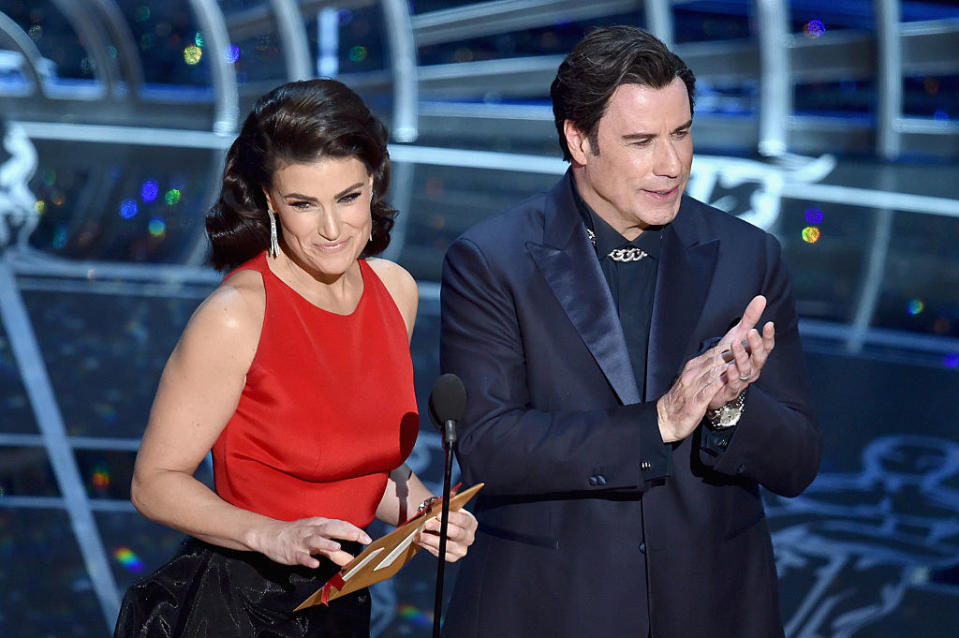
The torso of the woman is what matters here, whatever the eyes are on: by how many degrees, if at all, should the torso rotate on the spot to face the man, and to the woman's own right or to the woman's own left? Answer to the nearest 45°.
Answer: approximately 45° to the woman's own left

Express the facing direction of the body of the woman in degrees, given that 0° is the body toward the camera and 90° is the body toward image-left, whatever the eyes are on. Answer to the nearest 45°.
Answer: approximately 315°

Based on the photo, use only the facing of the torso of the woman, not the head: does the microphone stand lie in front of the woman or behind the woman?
in front
